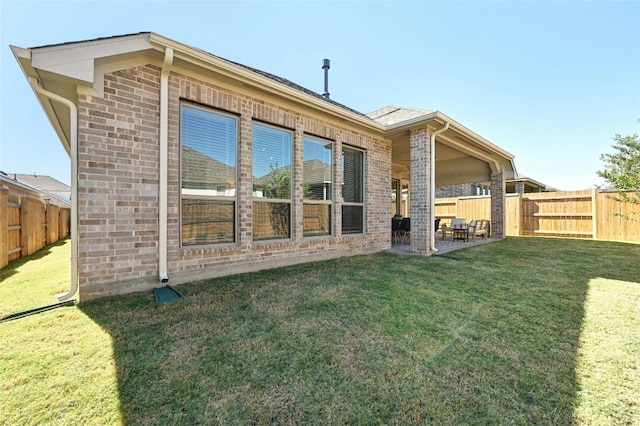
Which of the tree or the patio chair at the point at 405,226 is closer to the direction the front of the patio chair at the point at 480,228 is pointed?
the patio chair

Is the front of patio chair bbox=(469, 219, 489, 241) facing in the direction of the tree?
no

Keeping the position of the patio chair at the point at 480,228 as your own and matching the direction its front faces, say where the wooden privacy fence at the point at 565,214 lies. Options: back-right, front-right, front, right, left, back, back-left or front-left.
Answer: back
